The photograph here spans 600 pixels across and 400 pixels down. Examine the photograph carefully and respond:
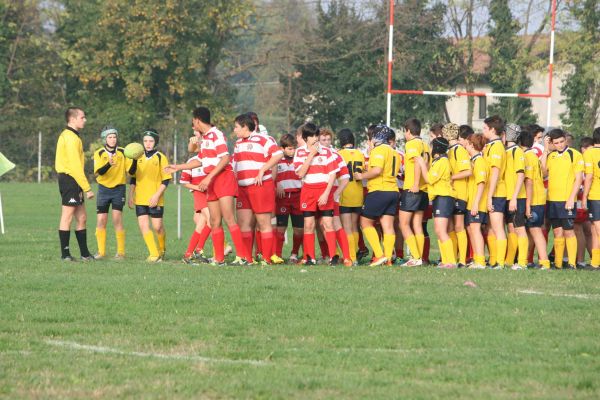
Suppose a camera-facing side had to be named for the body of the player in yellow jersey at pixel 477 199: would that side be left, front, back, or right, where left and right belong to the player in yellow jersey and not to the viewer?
left

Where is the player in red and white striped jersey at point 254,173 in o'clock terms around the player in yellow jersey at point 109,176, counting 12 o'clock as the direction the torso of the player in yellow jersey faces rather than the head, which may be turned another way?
The player in red and white striped jersey is roughly at 10 o'clock from the player in yellow jersey.

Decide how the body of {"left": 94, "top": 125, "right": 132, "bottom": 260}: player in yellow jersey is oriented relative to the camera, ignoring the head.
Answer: toward the camera

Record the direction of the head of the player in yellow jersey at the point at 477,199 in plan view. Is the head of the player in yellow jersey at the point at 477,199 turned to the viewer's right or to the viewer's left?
to the viewer's left

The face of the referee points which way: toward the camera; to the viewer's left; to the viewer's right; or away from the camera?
to the viewer's right

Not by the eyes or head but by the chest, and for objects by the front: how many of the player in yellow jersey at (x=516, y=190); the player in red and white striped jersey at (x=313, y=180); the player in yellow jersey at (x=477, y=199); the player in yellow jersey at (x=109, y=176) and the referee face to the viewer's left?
2

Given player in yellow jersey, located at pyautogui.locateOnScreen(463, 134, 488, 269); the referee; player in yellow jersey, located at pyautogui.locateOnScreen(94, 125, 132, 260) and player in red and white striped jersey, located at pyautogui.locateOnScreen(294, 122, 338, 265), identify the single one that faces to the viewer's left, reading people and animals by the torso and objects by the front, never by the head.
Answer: player in yellow jersey, located at pyautogui.locateOnScreen(463, 134, 488, 269)

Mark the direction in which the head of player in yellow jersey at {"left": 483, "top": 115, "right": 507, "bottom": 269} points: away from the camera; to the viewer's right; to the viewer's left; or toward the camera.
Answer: to the viewer's left

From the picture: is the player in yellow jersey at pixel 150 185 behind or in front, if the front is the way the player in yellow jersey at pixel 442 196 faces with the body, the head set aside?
in front

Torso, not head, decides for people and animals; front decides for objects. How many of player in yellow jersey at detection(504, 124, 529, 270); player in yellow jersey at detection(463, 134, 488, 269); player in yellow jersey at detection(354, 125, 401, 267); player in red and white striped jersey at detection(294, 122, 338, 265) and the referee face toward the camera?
1

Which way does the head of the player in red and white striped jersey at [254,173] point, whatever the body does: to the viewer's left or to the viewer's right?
to the viewer's left

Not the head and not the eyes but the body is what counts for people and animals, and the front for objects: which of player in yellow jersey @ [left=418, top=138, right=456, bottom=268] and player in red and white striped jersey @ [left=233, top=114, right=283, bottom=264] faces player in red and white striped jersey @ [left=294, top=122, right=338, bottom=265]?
the player in yellow jersey

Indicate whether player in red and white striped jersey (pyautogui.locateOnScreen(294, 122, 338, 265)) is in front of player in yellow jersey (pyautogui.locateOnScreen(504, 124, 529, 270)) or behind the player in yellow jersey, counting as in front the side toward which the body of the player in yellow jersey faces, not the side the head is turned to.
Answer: in front

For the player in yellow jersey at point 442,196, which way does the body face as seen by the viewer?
to the viewer's left

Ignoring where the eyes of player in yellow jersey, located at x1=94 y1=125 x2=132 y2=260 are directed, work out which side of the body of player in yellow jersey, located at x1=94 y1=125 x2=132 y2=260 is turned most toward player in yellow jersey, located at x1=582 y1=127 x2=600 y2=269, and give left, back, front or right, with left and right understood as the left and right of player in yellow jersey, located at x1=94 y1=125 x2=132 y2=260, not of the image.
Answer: left

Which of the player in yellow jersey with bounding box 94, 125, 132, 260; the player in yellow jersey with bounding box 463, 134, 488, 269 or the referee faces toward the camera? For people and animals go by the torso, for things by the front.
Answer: the player in yellow jersey with bounding box 94, 125, 132, 260

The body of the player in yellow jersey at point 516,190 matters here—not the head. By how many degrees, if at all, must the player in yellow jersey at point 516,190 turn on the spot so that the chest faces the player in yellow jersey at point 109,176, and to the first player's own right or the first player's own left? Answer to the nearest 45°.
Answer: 0° — they already face them

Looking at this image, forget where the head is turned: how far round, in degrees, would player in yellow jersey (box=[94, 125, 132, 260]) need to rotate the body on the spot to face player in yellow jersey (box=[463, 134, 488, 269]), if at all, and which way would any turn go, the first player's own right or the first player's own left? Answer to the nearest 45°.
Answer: approximately 90° to the first player's own left
